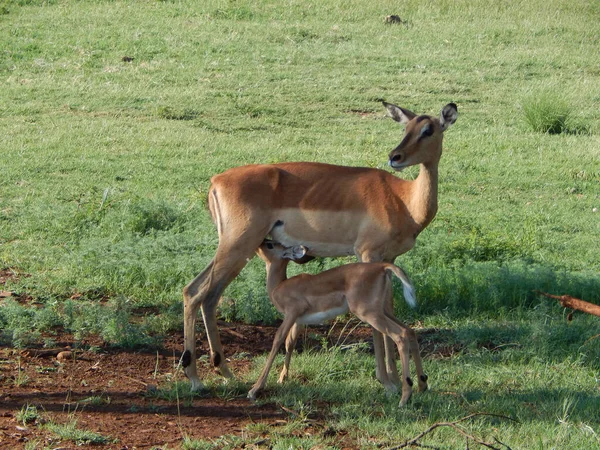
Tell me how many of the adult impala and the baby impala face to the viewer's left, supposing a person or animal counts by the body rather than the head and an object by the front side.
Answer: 1

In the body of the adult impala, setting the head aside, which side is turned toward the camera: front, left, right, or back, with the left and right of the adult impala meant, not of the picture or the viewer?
right

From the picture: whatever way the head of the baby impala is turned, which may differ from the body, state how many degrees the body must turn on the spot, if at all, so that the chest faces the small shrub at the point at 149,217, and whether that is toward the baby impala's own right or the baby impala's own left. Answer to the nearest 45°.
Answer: approximately 45° to the baby impala's own right

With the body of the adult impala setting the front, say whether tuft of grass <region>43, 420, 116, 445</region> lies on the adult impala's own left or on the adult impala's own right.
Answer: on the adult impala's own right

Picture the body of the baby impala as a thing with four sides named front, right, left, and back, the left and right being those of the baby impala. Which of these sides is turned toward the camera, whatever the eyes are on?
left

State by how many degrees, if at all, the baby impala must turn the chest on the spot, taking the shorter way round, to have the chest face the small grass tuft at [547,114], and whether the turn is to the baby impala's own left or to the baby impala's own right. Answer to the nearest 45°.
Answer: approximately 90° to the baby impala's own right

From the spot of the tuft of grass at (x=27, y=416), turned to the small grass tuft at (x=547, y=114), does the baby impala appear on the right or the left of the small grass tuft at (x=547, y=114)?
right

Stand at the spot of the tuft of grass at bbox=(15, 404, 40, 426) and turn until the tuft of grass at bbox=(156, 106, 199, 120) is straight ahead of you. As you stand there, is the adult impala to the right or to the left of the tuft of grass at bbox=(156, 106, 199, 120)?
right

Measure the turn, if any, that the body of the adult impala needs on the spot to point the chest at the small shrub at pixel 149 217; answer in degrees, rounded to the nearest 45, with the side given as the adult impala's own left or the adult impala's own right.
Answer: approximately 135° to the adult impala's own left

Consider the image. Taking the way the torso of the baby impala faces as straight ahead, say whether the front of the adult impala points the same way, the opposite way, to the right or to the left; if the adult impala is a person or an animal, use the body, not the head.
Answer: the opposite way
